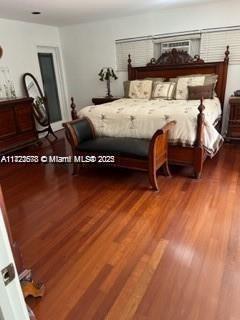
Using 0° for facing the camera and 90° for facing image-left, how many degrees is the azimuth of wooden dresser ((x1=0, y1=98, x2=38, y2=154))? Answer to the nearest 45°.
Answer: approximately 315°

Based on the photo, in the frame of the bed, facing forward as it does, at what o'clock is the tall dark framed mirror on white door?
The tall dark framed mirror on white door is roughly at 3 o'clock from the bed.

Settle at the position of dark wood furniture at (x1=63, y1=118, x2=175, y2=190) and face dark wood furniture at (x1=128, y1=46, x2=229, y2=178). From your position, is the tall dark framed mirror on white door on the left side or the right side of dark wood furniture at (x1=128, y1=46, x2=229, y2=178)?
left

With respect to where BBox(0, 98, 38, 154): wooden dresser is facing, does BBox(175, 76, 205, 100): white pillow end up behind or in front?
in front

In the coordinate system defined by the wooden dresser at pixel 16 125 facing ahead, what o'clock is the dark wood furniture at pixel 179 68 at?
The dark wood furniture is roughly at 11 o'clock from the wooden dresser.

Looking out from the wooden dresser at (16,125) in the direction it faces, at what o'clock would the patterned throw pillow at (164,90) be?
The patterned throw pillow is roughly at 11 o'clock from the wooden dresser.

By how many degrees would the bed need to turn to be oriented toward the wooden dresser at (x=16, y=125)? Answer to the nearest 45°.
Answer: approximately 45° to its right

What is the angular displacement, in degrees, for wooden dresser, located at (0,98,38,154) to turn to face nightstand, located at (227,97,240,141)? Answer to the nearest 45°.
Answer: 0° — it already faces it

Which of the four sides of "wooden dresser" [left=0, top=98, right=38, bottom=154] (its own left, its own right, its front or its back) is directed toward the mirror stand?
left

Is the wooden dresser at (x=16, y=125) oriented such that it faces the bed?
yes
